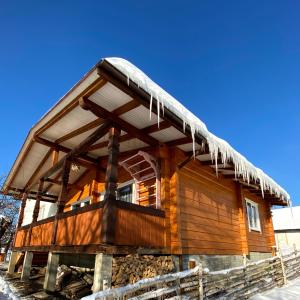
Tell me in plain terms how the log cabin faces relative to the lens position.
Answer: facing the viewer and to the left of the viewer
